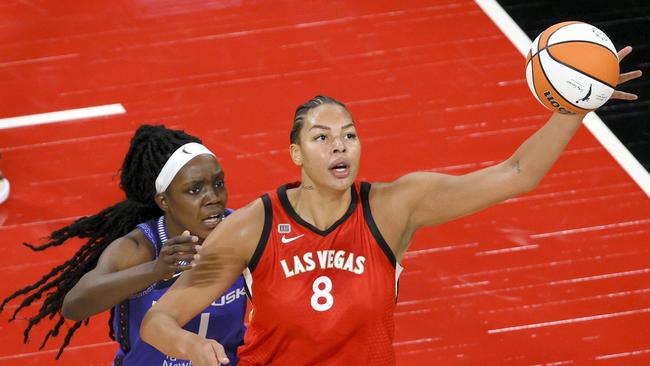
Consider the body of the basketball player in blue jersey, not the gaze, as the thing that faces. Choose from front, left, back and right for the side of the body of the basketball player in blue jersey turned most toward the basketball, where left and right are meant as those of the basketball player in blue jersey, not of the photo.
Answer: left

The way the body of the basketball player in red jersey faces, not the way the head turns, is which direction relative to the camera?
toward the camera

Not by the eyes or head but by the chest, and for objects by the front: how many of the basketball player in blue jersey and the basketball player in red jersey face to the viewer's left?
0

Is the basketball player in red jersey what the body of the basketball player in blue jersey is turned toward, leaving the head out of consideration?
yes

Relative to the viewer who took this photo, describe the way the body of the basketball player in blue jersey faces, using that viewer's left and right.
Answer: facing the viewer and to the right of the viewer

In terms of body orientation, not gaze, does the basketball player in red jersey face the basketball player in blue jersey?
no

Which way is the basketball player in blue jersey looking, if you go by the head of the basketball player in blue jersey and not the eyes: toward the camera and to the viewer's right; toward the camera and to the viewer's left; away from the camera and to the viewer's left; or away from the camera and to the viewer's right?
toward the camera and to the viewer's right
